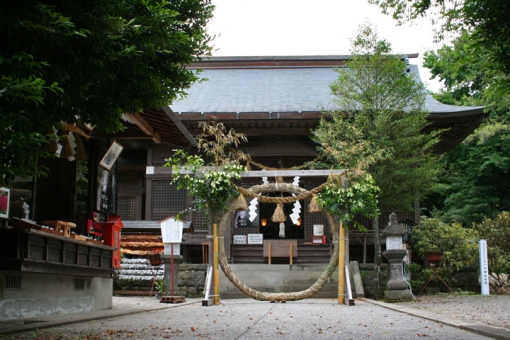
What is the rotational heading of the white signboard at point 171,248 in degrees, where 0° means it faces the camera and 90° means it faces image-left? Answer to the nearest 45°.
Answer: approximately 0°

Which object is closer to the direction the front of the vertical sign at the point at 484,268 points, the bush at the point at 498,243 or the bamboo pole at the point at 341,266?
the bamboo pole

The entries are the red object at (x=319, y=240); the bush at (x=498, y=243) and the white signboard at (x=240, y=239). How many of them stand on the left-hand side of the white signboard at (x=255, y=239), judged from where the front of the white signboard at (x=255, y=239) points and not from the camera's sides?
2

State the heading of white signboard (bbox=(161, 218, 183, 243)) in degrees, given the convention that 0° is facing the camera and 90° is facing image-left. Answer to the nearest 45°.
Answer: approximately 0°

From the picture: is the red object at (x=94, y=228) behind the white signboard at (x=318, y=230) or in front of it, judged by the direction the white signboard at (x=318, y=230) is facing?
in front

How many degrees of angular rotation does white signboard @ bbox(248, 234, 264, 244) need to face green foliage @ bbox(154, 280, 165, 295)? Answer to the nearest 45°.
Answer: approximately 45° to its right

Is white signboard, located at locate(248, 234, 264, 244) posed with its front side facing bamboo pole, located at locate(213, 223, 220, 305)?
yes

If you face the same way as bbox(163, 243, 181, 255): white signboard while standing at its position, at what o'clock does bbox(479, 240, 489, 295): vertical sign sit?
The vertical sign is roughly at 9 o'clock from the white signboard.
